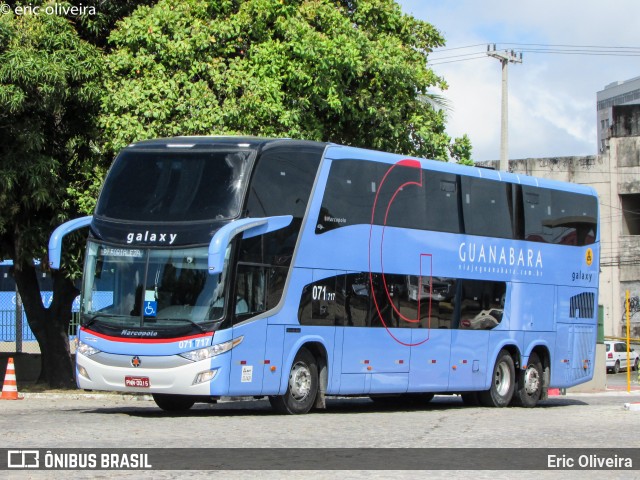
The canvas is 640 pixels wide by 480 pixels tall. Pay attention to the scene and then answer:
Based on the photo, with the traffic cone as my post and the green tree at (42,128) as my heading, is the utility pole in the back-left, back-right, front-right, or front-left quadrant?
front-right

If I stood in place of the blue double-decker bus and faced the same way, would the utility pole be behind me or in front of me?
behind

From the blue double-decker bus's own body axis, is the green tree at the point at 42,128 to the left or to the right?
on its right

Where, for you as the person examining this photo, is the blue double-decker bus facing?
facing the viewer and to the left of the viewer
